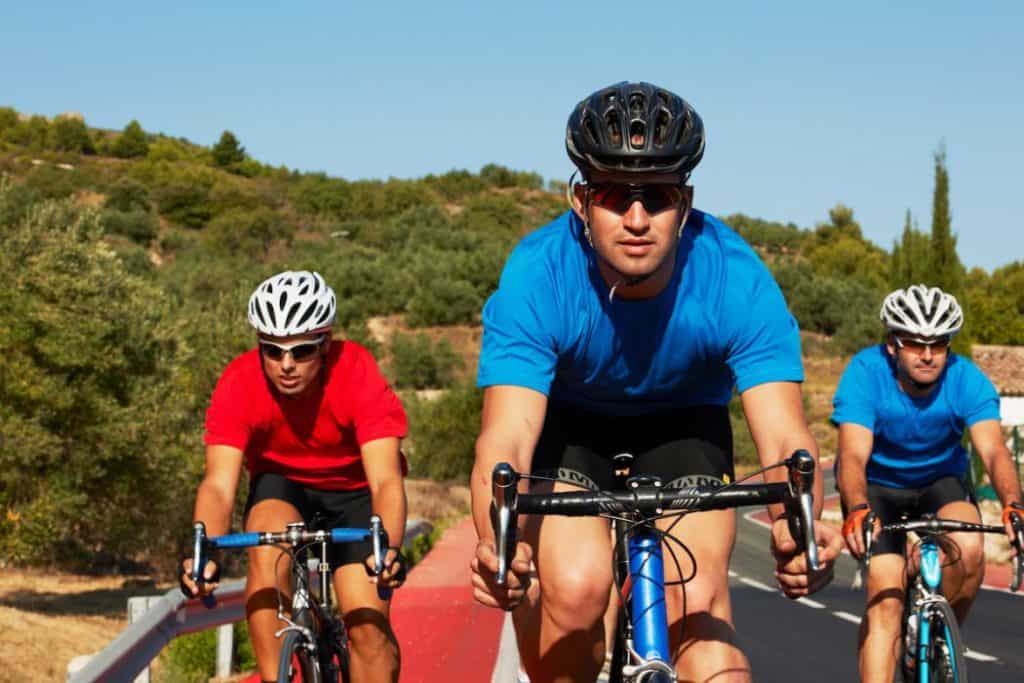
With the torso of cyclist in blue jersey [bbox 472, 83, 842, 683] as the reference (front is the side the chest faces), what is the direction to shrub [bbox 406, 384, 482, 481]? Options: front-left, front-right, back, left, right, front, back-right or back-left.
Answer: back

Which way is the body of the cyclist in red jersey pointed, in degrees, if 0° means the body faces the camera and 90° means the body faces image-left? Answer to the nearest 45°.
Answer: approximately 0°

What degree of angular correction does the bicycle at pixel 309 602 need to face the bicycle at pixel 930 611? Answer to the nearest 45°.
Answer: approximately 90° to its left

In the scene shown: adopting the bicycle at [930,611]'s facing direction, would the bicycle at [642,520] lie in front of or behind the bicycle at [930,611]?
in front

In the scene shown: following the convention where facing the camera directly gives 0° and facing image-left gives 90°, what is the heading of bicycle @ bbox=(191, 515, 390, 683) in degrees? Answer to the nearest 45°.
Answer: approximately 0°

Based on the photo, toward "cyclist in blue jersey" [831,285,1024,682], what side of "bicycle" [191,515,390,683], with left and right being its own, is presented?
left

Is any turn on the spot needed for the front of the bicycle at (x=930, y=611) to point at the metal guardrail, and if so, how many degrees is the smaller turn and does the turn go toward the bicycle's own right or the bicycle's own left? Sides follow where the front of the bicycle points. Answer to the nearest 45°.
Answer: approximately 90° to the bicycle's own right

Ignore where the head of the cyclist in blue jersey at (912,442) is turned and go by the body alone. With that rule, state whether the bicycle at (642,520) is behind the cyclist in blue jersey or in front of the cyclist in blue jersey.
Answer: in front
